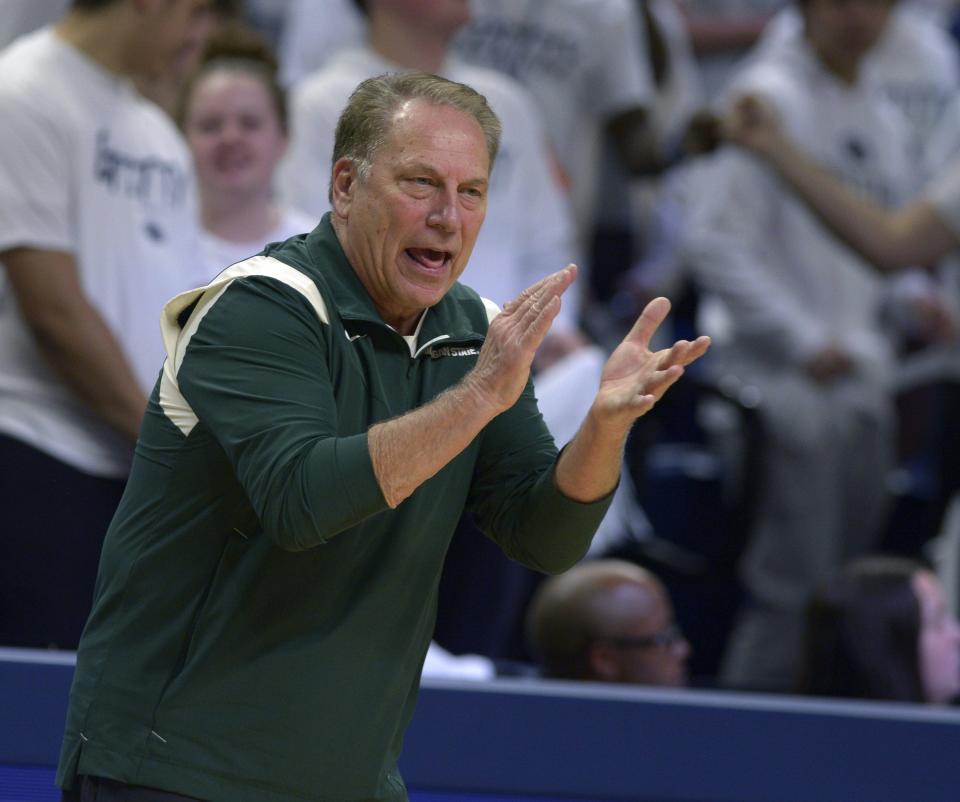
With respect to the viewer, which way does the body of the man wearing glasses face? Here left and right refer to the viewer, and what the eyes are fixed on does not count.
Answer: facing to the right of the viewer

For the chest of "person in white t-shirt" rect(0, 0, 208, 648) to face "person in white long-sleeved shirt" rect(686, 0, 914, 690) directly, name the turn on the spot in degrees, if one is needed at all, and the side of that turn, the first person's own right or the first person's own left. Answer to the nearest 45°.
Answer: approximately 90° to the first person's own left

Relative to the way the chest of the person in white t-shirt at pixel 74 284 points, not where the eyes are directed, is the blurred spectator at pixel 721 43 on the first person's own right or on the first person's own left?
on the first person's own left

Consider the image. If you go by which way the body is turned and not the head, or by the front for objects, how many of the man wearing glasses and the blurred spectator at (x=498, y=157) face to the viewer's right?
1
